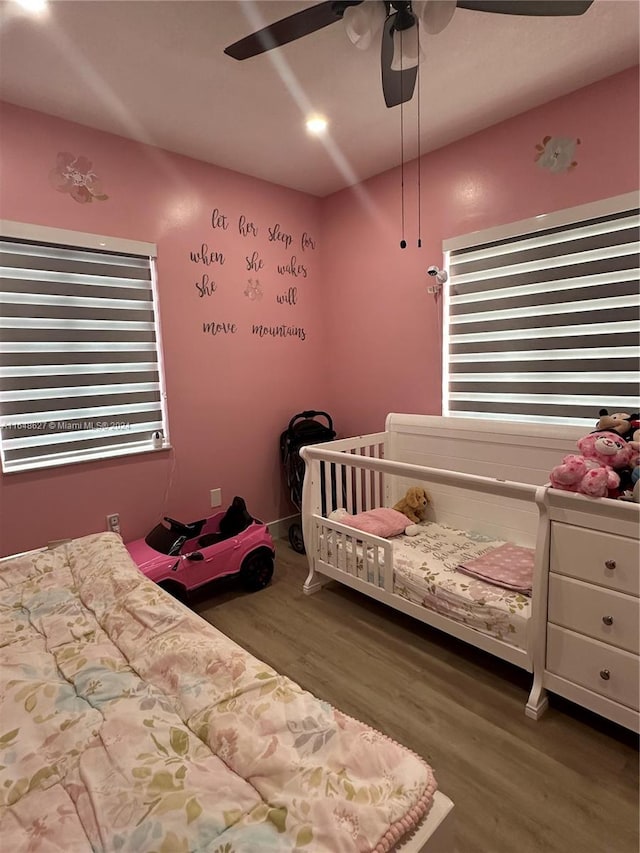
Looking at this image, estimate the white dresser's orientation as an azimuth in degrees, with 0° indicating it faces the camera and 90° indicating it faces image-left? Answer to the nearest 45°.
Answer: approximately 45°

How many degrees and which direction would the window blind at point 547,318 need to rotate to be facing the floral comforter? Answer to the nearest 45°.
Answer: approximately 45° to its left

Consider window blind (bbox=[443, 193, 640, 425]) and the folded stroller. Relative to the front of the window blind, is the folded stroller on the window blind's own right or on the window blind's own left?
on the window blind's own right

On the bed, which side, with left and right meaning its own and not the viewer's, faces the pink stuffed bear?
front

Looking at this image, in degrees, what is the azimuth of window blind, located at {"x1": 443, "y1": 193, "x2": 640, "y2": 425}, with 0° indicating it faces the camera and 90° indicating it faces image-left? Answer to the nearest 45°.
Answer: approximately 45°

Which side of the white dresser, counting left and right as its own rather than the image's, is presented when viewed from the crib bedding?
right

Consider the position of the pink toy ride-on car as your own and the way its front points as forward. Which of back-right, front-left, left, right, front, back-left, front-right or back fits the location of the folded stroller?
back

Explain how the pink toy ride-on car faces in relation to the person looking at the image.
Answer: facing the viewer and to the left of the viewer

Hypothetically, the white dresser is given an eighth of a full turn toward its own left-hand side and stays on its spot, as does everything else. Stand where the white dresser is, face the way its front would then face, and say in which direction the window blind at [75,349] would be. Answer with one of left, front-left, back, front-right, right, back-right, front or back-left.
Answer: right
